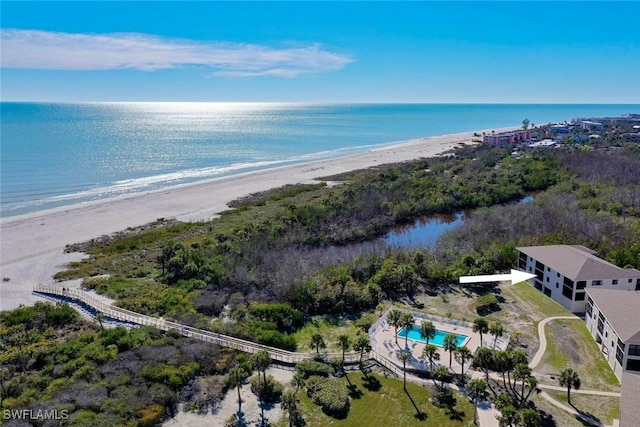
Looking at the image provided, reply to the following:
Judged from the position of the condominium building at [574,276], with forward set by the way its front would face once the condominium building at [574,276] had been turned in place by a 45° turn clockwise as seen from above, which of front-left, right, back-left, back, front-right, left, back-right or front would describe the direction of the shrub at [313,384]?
front-left

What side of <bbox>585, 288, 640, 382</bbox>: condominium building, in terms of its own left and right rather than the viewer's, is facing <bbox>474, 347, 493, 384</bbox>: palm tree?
front

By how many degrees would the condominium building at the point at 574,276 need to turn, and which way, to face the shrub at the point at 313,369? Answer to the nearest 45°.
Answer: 0° — it already faces it

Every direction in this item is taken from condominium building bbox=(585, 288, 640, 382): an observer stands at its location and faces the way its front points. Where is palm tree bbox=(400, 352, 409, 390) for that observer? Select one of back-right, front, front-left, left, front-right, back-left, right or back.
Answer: front

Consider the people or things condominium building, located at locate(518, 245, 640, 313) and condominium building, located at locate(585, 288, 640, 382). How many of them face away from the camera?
0

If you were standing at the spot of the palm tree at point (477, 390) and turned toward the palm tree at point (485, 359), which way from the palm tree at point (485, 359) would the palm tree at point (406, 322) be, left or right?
left

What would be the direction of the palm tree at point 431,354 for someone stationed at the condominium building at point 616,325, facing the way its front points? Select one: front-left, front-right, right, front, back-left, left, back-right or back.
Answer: front

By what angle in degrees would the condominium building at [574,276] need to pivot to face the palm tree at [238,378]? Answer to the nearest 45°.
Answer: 0° — it already faces it

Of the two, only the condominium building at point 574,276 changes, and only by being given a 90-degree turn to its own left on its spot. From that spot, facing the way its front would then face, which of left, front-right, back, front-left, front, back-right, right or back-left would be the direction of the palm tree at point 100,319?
right

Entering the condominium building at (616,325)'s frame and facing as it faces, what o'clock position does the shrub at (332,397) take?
The shrub is roughly at 12 o'clock from the condominium building.

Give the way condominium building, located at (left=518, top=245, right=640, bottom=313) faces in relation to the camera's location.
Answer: facing the viewer and to the left of the viewer

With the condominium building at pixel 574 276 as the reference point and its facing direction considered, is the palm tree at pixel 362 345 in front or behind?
in front

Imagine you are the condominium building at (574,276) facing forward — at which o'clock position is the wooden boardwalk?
The wooden boardwalk is roughly at 12 o'clock from the condominium building.

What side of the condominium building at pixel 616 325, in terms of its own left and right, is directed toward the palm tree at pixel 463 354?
front

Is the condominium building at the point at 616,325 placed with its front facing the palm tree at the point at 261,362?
yes

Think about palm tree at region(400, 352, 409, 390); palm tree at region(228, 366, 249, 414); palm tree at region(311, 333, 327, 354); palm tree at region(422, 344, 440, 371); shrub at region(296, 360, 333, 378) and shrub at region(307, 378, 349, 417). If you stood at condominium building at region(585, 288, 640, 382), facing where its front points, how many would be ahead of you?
6

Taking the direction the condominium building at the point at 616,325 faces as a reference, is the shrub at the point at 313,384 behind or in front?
in front

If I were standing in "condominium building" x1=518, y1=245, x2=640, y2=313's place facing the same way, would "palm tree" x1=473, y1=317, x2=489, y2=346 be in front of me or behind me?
in front

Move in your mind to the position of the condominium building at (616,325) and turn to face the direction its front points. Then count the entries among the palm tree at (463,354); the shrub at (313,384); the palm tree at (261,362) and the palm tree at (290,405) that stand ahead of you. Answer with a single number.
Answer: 4

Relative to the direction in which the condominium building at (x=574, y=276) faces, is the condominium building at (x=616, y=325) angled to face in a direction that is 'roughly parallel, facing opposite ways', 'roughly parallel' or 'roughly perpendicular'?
roughly parallel

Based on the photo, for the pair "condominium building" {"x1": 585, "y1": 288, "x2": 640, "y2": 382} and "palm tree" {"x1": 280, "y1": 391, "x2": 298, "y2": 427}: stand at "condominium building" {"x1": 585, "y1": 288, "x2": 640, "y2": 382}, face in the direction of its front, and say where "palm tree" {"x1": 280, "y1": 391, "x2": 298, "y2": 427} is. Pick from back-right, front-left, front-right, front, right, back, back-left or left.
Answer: front
